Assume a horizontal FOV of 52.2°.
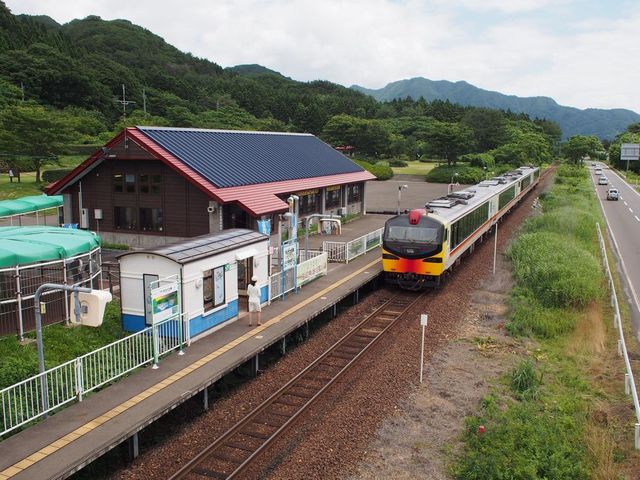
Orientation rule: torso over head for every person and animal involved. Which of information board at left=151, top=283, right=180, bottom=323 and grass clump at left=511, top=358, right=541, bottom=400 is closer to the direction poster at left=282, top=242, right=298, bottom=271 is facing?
the grass clump

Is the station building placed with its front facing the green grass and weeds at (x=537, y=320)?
yes

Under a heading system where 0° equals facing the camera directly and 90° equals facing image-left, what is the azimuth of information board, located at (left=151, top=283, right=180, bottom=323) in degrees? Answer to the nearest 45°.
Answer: approximately 315°

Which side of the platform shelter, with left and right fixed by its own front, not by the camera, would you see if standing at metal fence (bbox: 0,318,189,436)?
right

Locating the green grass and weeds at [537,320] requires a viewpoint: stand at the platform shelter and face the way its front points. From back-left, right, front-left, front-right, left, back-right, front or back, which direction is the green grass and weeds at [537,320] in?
front-left

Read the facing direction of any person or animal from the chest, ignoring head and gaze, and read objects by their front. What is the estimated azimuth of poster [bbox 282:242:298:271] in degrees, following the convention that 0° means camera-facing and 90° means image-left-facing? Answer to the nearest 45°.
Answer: approximately 315°

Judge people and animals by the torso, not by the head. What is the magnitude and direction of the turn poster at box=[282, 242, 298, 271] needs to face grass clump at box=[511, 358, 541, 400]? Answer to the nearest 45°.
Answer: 0° — it already faces it

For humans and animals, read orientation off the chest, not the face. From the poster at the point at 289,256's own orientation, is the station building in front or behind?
behind

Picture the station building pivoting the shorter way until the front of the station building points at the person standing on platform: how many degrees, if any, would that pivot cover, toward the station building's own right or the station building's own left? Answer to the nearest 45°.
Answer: approximately 45° to the station building's own right

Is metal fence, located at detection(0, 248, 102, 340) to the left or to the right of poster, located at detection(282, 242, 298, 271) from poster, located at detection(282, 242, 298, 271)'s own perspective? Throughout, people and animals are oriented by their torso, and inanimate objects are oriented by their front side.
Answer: on its right

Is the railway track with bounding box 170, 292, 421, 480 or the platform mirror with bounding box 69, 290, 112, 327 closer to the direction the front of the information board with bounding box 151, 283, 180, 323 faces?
the railway track

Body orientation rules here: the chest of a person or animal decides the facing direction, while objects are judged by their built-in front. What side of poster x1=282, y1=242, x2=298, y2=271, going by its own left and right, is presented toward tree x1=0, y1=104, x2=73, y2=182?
back
